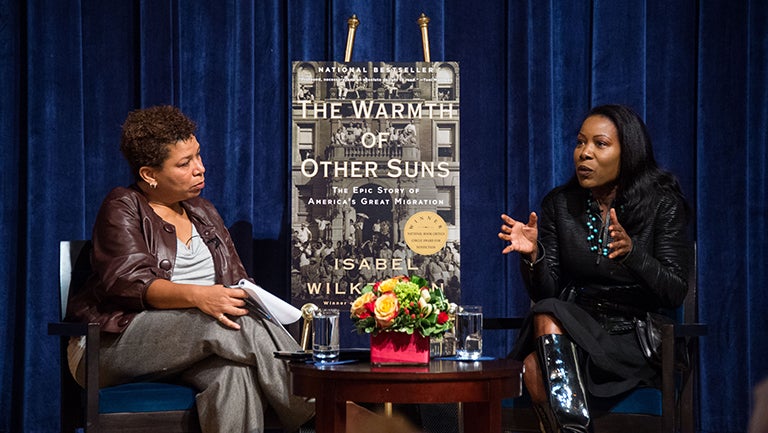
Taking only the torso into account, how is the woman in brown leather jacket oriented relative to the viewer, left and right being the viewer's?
facing the viewer and to the right of the viewer

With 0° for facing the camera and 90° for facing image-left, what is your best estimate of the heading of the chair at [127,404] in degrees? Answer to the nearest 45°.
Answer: approximately 315°

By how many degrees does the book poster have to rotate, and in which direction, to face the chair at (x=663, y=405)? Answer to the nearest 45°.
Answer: approximately 45° to its left

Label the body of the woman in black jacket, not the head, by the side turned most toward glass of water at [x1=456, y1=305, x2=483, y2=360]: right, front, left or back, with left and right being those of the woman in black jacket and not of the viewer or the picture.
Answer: front

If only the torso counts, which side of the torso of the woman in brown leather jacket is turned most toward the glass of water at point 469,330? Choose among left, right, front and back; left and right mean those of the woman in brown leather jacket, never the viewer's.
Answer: front

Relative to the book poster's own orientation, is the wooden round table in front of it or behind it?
in front

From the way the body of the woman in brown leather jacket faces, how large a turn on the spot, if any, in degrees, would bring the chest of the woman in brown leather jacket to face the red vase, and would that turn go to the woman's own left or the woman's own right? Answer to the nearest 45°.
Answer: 0° — they already face it

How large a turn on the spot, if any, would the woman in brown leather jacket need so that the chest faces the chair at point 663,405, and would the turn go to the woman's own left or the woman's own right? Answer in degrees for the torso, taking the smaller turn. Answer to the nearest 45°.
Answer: approximately 45° to the woman's own left

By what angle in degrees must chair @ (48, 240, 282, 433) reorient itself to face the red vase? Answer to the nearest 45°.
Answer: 0° — it already faces it

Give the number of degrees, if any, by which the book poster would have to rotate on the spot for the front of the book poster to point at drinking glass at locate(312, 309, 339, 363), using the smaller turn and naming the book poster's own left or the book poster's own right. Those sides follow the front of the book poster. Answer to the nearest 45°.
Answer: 0° — it already faces it

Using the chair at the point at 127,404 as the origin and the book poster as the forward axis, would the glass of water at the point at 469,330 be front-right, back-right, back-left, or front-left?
front-right

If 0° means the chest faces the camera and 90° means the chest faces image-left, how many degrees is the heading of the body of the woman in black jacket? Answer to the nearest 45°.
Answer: approximately 45°

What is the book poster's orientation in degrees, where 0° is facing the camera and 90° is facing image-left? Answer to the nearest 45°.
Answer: approximately 0°

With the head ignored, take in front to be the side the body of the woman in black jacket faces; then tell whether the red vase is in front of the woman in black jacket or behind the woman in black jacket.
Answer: in front
